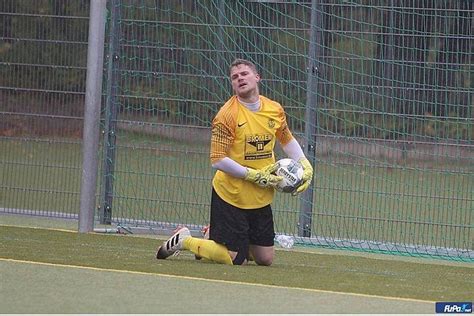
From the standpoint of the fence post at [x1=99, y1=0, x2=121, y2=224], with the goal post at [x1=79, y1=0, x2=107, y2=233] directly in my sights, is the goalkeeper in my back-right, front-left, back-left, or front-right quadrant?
front-left

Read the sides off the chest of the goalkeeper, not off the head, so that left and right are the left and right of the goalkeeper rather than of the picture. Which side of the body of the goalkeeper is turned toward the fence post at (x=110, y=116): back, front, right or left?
back

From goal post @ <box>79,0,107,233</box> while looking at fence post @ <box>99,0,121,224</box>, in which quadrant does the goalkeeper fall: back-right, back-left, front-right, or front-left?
back-right

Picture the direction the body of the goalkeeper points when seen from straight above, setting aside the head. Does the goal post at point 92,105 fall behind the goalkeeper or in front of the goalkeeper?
behind

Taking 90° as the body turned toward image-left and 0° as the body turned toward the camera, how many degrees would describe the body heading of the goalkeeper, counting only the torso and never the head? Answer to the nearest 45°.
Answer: approximately 315°

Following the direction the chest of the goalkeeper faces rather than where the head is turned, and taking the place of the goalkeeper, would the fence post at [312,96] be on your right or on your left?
on your left

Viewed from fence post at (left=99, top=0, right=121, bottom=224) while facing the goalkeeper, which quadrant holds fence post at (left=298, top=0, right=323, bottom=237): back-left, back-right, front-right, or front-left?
front-left
